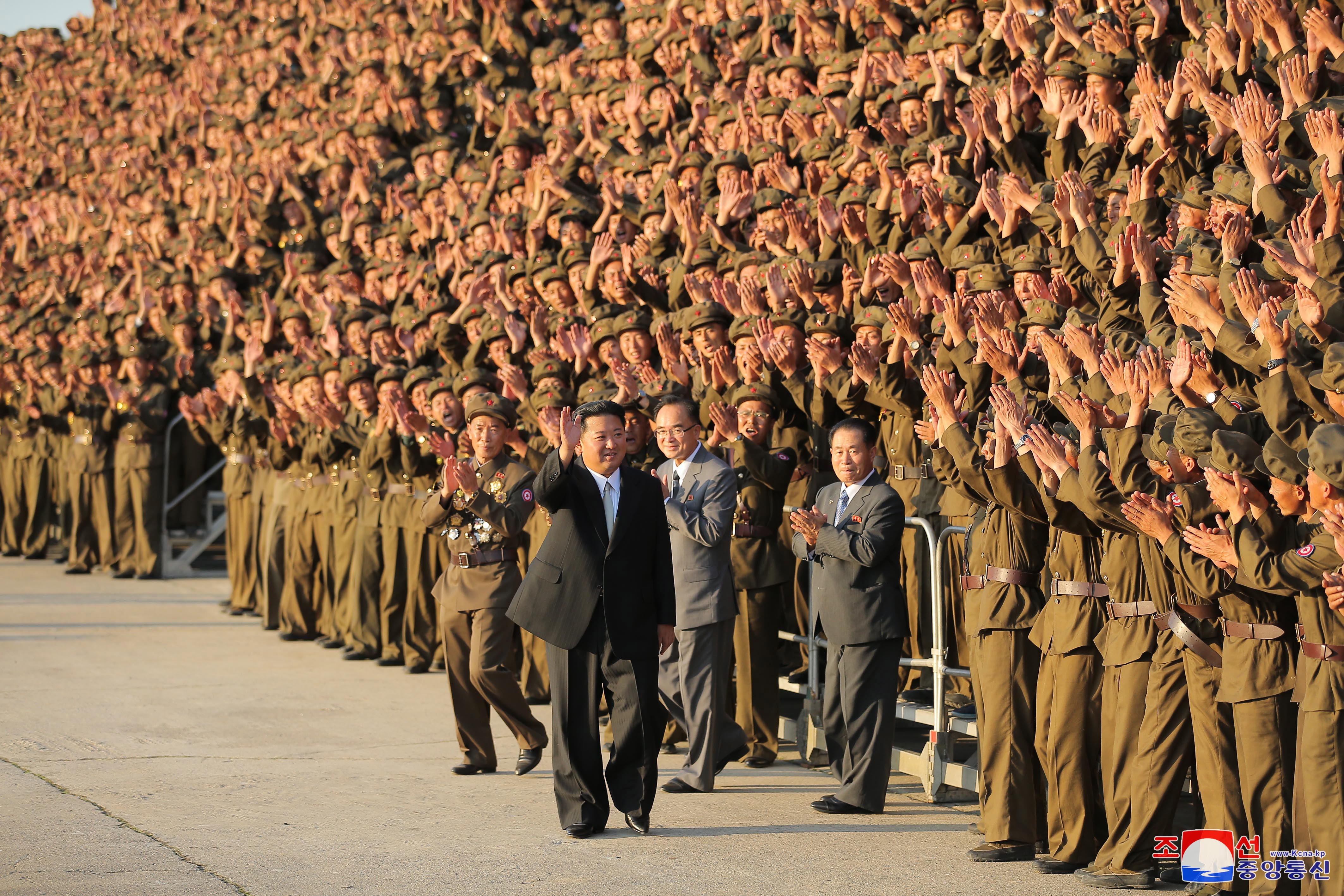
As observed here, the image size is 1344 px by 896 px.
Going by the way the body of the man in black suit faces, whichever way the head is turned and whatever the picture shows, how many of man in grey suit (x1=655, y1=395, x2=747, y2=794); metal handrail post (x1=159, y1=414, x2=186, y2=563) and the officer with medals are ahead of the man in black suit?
0

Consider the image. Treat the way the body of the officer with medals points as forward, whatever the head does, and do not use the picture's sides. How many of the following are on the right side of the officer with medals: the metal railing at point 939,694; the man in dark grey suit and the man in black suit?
0

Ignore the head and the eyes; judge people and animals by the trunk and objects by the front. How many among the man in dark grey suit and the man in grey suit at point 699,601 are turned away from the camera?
0

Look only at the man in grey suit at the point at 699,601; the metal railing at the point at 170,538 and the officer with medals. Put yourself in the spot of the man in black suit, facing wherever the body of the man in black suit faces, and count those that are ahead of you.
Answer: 0

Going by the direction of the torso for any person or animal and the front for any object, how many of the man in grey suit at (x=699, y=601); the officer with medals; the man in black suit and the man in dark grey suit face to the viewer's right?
0

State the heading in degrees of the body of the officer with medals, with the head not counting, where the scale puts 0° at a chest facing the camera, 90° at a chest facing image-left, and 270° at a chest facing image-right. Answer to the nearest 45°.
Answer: approximately 45°

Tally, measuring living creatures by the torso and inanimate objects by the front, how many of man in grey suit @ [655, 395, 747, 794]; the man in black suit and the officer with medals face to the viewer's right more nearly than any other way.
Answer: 0

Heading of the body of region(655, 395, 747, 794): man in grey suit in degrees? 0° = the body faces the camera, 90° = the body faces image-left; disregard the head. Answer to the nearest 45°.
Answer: approximately 45°

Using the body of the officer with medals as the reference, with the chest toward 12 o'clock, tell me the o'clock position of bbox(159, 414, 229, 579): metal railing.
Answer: The metal railing is roughly at 4 o'clock from the officer with medals.

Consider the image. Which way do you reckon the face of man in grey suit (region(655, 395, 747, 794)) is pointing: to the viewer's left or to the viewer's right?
to the viewer's left

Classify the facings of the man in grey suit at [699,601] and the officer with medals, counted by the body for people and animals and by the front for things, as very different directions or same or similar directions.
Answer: same or similar directions

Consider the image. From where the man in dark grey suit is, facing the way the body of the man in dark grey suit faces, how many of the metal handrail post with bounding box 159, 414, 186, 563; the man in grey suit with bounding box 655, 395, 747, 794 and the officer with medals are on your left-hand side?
0

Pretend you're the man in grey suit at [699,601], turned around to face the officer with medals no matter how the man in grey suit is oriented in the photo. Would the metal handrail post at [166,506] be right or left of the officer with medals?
right

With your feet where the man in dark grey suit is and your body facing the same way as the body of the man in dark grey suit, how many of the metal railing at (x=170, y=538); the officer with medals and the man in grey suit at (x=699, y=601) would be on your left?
0

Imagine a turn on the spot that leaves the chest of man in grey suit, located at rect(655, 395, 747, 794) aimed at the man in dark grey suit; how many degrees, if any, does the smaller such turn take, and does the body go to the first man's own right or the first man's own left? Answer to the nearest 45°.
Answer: approximately 90° to the first man's own left

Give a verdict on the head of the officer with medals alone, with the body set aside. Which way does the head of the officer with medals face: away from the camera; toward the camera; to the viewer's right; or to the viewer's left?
toward the camera

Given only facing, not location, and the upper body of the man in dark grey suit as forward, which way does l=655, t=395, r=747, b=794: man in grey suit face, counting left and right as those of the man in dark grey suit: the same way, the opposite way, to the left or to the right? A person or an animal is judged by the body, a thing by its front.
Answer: the same way

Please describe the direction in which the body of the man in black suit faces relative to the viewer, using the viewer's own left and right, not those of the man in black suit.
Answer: facing the viewer

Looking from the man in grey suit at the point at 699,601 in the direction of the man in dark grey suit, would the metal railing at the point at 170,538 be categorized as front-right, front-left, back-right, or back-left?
back-left
